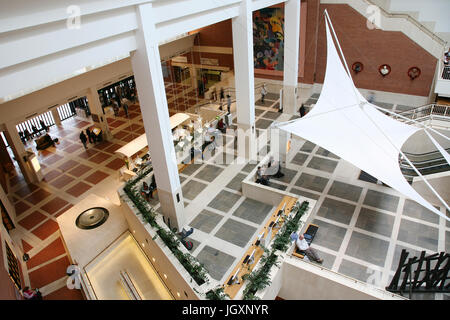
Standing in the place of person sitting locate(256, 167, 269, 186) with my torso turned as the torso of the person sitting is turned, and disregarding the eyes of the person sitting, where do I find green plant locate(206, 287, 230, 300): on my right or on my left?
on my right

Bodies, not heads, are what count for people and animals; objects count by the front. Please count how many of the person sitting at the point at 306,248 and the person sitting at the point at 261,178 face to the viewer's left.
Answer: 0

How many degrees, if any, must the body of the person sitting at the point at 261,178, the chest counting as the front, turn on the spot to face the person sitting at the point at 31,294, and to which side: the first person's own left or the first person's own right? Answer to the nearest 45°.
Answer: approximately 90° to the first person's own right

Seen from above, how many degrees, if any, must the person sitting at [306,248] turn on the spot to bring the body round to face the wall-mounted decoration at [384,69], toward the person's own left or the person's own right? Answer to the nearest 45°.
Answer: approximately 135° to the person's own left

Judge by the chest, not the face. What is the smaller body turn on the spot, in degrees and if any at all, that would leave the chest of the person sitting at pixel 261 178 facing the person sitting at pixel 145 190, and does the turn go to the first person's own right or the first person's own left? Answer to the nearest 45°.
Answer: approximately 135° to the first person's own right

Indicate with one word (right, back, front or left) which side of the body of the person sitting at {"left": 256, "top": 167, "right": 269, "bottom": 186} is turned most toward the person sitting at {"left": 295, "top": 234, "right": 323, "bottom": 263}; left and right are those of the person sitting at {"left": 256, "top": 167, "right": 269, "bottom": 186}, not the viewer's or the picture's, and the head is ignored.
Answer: front

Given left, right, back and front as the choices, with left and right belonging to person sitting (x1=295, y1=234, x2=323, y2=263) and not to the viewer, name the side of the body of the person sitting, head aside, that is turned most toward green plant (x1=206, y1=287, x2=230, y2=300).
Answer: right

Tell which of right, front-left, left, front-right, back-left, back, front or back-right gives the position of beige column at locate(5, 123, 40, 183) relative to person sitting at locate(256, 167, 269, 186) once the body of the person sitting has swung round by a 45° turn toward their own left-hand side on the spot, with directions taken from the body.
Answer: back

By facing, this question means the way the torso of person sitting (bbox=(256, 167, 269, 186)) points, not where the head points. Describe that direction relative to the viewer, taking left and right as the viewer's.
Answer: facing the viewer and to the right of the viewer

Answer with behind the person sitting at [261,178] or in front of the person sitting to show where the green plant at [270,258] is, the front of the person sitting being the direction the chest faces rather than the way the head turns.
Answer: in front

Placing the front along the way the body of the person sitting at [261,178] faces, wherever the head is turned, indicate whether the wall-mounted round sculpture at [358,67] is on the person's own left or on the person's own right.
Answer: on the person's own left

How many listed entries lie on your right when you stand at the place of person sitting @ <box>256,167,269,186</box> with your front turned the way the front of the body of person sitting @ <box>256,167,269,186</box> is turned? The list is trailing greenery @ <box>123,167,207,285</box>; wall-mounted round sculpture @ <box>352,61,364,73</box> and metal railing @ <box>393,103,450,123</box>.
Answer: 1
